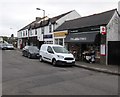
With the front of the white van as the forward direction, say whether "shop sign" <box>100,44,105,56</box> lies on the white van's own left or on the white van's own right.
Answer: on the white van's own left

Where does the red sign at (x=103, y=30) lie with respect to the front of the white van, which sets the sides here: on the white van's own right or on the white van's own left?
on the white van's own left
